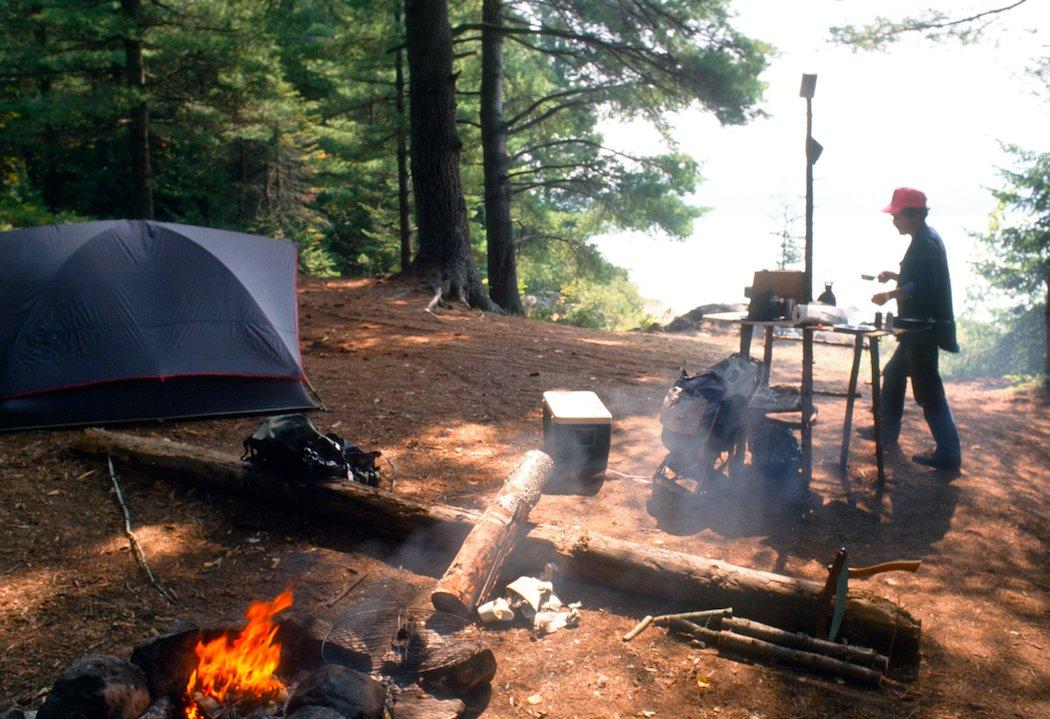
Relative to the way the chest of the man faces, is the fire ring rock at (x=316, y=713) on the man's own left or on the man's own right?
on the man's own left

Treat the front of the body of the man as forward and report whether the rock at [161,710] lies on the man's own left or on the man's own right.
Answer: on the man's own left

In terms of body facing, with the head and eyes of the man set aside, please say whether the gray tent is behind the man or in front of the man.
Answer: in front

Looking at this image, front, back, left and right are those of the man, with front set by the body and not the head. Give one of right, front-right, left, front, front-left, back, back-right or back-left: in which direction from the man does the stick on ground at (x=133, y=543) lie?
front-left

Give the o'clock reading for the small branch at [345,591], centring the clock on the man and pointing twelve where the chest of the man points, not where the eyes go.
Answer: The small branch is roughly at 10 o'clock from the man.

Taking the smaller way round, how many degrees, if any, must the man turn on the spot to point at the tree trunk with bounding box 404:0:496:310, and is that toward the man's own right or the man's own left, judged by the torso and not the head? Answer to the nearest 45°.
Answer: approximately 45° to the man's own right

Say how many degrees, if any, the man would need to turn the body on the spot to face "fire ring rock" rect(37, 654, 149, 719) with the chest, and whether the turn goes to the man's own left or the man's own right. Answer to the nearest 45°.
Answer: approximately 45° to the man's own left

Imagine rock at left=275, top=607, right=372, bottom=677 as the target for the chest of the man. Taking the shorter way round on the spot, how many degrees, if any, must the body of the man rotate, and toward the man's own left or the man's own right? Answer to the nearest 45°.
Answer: approximately 45° to the man's own left

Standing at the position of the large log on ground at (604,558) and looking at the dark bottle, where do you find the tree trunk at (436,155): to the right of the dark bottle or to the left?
left

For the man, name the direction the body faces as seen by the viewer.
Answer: to the viewer's left

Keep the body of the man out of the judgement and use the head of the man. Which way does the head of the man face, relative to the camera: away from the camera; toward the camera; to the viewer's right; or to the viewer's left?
to the viewer's left

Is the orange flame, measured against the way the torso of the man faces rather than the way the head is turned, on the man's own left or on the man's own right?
on the man's own left
